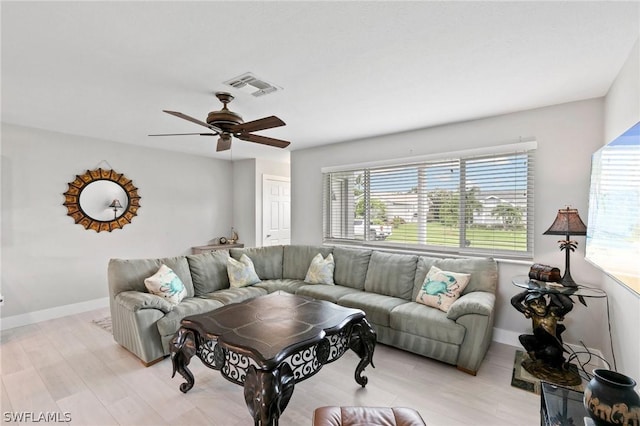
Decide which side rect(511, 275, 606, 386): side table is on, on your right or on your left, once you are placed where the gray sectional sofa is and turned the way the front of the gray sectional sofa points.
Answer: on your left

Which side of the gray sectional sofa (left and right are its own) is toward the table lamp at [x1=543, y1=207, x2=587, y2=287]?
left

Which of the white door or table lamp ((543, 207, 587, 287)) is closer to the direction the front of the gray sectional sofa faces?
the table lamp

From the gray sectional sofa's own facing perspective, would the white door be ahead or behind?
behind

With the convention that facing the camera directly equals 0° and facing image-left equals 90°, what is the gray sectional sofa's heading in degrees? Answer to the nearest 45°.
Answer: approximately 0°

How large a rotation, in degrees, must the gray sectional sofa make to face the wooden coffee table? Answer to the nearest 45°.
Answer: approximately 45° to its right
